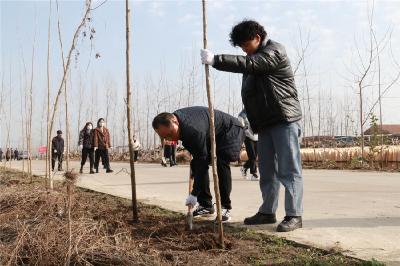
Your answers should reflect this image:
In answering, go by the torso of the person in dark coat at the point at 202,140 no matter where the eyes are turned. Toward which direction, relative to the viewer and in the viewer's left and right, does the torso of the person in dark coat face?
facing to the left of the viewer

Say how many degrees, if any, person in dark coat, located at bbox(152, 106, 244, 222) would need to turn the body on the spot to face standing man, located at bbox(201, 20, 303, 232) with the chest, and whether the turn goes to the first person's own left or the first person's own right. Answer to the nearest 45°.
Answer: approximately 135° to the first person's own left
